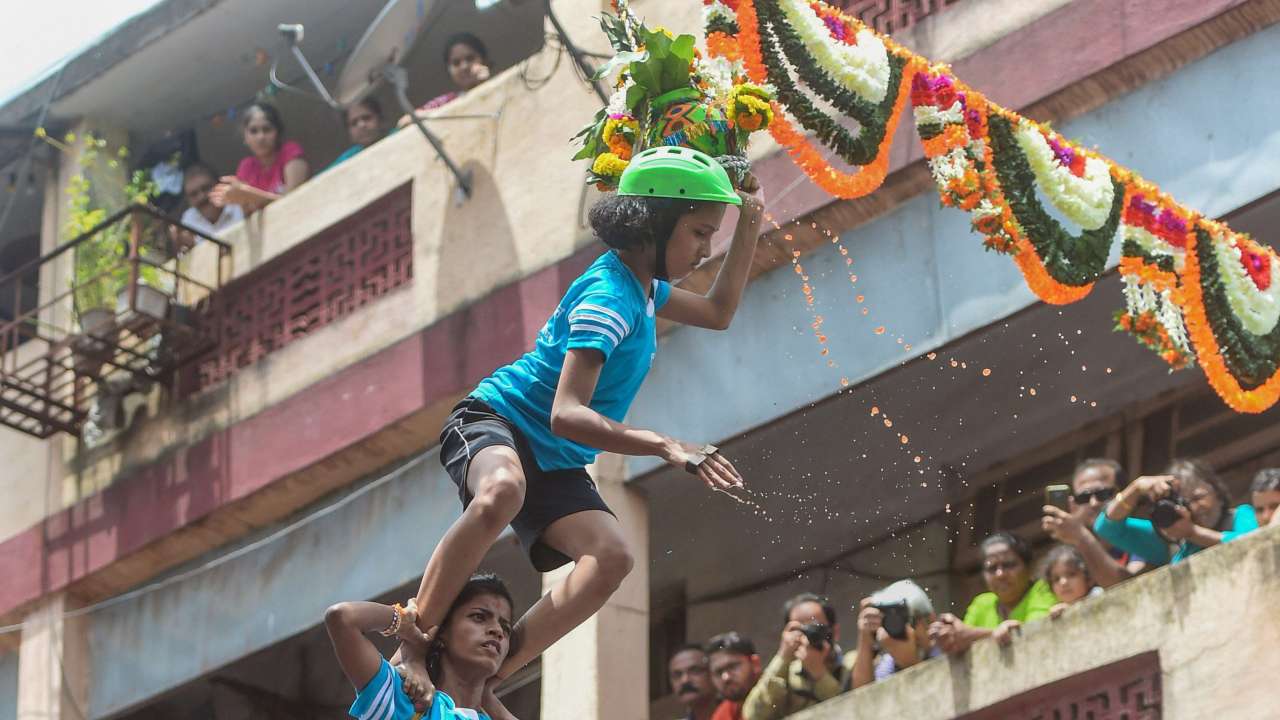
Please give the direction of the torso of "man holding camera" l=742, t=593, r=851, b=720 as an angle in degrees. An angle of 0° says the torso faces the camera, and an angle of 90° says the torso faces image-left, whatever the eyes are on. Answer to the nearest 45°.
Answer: approximately 0°

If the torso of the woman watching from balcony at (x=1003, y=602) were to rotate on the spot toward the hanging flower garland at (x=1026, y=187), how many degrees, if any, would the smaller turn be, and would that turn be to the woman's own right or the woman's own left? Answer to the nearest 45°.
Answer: approximately 45° to the woman's own left

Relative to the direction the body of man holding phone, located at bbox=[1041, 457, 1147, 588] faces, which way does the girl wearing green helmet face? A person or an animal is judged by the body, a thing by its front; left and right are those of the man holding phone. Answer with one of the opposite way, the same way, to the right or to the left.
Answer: to the left

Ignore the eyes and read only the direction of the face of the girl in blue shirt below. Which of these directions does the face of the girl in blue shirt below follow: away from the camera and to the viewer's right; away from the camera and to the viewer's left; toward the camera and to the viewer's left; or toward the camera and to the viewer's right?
toward the camera and to the viewer's right

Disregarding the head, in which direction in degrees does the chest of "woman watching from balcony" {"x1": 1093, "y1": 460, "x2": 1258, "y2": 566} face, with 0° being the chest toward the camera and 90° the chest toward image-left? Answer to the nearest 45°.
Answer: approximately 45°

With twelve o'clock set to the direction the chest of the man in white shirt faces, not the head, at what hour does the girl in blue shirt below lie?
The girl in blue shirt below is roughly at 12 o'clock from the man in white shirt.

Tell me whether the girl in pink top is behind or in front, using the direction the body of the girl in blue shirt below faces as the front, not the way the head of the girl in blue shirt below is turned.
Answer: behind

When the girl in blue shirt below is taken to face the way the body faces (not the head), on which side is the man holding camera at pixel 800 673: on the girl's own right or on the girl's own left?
on the girl's own left

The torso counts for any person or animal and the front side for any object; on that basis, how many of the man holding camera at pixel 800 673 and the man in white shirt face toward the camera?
2
